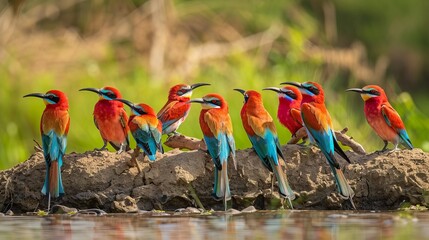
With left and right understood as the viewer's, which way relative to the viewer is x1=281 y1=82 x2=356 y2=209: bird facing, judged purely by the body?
facing away from the viewer and to the left of the viewer

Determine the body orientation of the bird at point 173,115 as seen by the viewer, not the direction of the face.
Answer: to the viewer's right

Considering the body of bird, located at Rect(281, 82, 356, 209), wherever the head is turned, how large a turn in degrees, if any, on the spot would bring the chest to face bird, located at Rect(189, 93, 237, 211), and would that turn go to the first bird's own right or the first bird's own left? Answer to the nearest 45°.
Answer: approximately 45° to the first bird's own left

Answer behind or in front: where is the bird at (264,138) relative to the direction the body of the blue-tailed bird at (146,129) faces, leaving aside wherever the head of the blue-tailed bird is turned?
behind

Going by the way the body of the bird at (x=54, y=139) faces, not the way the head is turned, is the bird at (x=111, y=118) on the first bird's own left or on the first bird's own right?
on the first bird's own right

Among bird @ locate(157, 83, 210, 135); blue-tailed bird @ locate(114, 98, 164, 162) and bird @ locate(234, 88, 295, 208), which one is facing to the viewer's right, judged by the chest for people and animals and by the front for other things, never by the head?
bird @ locate(157, 83, 210, 135)

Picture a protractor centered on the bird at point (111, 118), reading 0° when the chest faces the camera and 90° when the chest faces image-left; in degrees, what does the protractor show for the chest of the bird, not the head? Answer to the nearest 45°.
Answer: approximately 45°
